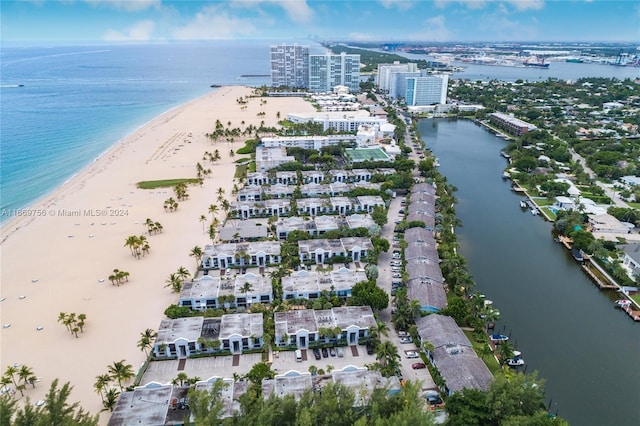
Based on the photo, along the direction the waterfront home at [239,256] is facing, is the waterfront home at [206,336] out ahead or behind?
ahead

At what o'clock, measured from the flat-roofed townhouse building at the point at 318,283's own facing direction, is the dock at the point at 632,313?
The dock is roughly at 9 o'clock from the flat-roofed townhouse building.

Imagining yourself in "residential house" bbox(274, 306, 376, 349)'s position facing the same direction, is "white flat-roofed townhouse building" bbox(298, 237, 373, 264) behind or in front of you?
behind

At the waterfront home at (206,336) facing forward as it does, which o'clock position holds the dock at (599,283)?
The dock is roughly at 9 o'clock from the waterfront home.

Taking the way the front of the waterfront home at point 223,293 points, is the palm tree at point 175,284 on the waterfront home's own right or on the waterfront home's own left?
on the waterfront home's own right

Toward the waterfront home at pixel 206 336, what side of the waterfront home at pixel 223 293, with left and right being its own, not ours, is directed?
front

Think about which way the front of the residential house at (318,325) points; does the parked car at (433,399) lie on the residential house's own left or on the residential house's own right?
on the residential house's own left

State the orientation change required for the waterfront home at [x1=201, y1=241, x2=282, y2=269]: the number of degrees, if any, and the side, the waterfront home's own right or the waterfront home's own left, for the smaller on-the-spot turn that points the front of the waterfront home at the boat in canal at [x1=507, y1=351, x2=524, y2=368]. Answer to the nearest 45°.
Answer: approximately 45° to the waterfront home's own left

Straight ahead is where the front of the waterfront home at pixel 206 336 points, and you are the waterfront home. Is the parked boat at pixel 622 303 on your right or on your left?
on your left

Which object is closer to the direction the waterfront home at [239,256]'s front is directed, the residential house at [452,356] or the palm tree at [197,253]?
the residential house
